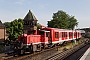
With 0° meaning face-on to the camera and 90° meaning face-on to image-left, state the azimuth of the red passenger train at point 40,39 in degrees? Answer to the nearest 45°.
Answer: approximately 45°
